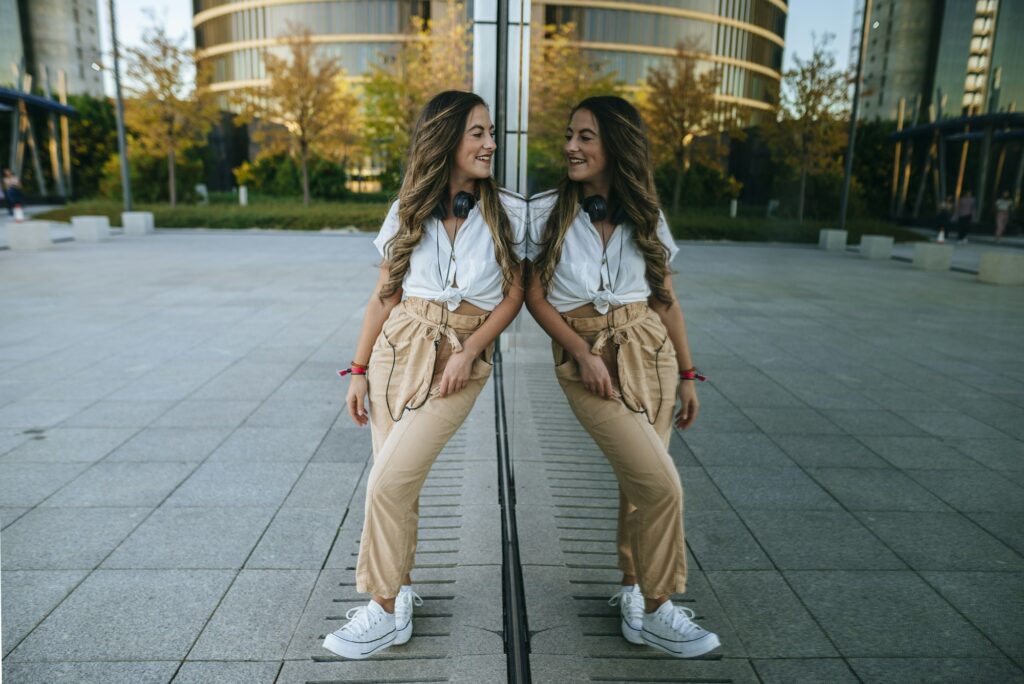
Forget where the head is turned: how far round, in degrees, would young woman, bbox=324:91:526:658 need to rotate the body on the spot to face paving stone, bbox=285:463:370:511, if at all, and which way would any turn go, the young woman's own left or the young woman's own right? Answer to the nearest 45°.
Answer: approximately 180°

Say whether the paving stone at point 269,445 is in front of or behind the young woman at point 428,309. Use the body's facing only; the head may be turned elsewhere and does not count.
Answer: behind

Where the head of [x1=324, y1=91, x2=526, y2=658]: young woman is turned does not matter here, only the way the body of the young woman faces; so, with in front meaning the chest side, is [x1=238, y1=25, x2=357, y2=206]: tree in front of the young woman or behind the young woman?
behind

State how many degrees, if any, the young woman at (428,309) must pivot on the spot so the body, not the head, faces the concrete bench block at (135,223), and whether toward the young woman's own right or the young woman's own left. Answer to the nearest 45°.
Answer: approximately 180°

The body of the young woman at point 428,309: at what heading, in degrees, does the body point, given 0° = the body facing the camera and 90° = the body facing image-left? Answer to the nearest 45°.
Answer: approximately 0°

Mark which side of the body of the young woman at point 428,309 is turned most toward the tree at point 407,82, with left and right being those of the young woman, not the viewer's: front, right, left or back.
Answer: back

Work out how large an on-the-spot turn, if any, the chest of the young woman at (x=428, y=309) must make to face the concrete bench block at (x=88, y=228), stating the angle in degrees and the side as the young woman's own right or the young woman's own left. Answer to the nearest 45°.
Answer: approximately 135° to the young woman's own right

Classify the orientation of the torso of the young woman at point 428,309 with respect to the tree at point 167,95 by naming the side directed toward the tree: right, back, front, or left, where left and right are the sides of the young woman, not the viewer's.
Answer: back
